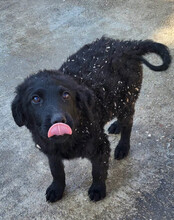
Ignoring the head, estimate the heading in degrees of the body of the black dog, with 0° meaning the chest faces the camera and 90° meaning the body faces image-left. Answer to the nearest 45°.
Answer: approximately 45°
